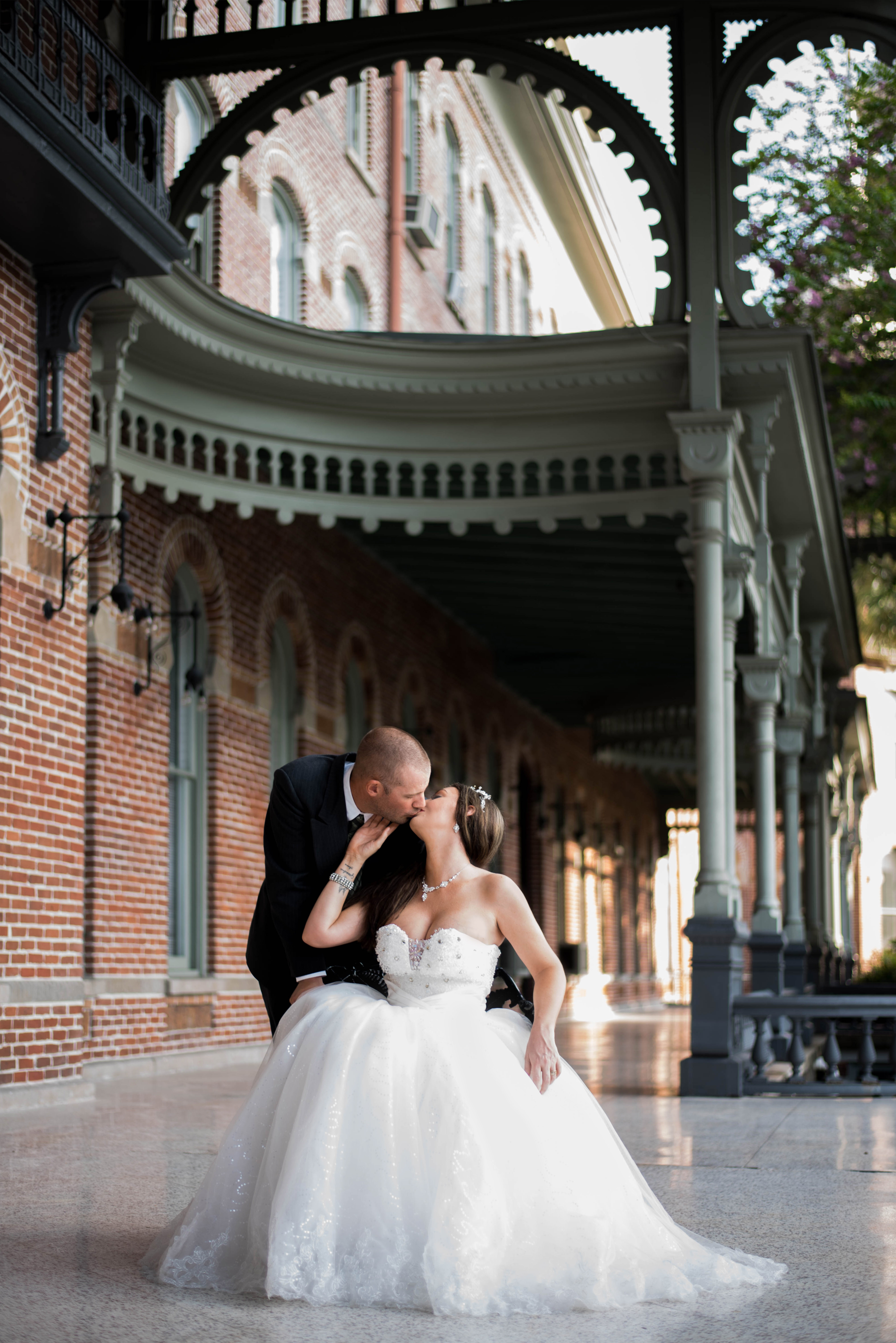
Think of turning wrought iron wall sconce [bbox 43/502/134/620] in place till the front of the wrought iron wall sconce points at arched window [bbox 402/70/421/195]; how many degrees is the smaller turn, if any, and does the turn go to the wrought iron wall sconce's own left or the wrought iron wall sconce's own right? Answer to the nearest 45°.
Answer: approximately 90° to the wrought iron wall sconce's own left

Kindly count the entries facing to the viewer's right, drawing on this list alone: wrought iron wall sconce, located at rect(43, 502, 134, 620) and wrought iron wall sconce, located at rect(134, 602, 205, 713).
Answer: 2

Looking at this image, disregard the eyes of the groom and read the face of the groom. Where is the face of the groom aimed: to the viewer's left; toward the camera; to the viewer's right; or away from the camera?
to the viewer's right

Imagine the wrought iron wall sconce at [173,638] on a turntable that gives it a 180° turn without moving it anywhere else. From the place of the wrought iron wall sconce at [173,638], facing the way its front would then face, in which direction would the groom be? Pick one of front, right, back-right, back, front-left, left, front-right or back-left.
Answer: left

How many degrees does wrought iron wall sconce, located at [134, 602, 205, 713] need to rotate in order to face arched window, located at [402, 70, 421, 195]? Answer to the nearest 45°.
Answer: approximately 90° to its left

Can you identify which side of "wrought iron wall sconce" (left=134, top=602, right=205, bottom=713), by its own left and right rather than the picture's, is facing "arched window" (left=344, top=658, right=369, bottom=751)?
left

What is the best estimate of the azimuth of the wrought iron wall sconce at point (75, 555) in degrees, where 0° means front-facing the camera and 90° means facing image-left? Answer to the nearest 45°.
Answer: approximately 270°

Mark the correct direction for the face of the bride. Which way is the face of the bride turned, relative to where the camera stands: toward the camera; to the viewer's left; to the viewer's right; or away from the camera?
to the viewer's left

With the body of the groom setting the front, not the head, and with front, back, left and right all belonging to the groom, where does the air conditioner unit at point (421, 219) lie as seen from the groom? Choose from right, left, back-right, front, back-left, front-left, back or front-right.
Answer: back-left

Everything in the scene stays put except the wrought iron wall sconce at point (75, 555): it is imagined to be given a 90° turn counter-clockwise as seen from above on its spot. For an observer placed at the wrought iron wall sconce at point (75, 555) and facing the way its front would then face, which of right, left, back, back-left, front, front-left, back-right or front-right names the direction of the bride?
back

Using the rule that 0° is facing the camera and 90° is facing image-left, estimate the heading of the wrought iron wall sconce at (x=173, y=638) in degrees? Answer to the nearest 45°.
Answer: approximately 270°
